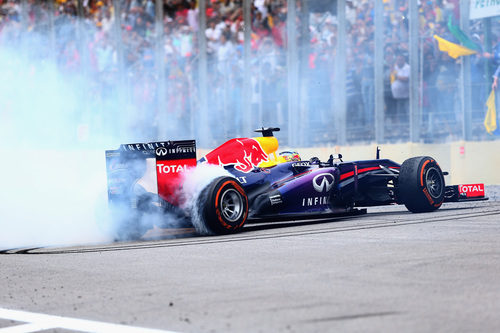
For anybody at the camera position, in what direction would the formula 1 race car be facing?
facing away from the viewer and to the right of the viewer
